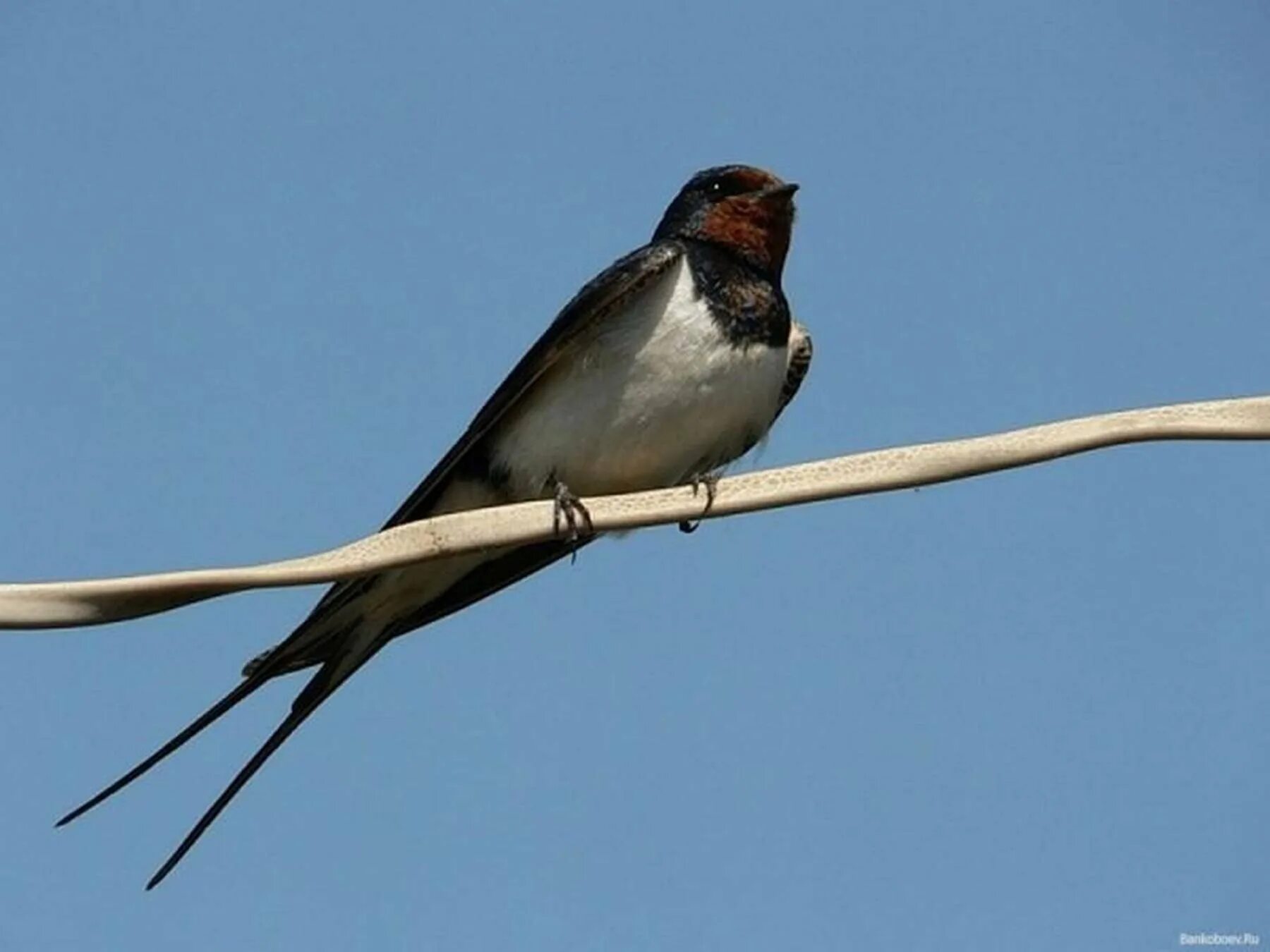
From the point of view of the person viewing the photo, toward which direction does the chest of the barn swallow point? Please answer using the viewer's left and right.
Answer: facing the viewer and to the right of the viewer
